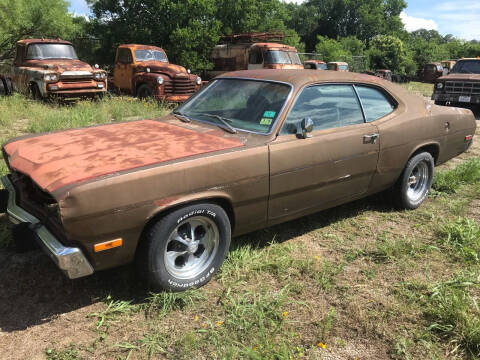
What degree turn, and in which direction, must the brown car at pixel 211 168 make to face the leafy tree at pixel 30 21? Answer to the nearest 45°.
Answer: approximately 90° to its right

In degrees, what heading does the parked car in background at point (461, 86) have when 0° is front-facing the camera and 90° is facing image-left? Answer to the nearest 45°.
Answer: approximately 0°

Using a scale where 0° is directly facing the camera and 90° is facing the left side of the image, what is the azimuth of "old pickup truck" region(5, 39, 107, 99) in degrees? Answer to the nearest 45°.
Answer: approximately 315°

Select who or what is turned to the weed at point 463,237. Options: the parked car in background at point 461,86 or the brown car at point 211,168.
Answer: the parked car in background

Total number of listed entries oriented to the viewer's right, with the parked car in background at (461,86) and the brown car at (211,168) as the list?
0

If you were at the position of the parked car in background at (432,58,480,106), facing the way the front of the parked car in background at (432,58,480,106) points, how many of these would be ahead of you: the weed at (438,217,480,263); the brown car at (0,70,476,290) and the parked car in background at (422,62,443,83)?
2

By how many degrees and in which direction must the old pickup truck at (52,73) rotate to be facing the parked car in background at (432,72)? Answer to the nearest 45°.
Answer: approximately 90° to its left

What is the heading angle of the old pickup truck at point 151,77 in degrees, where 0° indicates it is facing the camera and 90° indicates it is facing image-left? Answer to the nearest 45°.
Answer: approximately 315°

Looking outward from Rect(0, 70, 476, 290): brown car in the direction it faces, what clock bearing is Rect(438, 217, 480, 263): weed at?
The weed is roughly at 7 o'clock from the brown car.

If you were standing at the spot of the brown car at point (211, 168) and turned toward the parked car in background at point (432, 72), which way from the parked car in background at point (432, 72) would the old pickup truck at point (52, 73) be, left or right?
left

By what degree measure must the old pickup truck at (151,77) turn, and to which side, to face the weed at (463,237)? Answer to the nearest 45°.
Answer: approximately 45° to its right

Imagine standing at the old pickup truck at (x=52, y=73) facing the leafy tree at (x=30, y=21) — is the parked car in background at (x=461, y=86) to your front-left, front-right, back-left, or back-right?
back-right

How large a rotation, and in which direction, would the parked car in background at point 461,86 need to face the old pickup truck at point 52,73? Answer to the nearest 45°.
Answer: approximately 45° to its right

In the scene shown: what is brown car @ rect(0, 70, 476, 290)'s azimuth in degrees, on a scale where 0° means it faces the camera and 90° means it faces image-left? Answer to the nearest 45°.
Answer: approximately 45°

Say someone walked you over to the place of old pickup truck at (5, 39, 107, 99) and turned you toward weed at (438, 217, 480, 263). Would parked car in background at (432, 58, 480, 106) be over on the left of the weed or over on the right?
left
